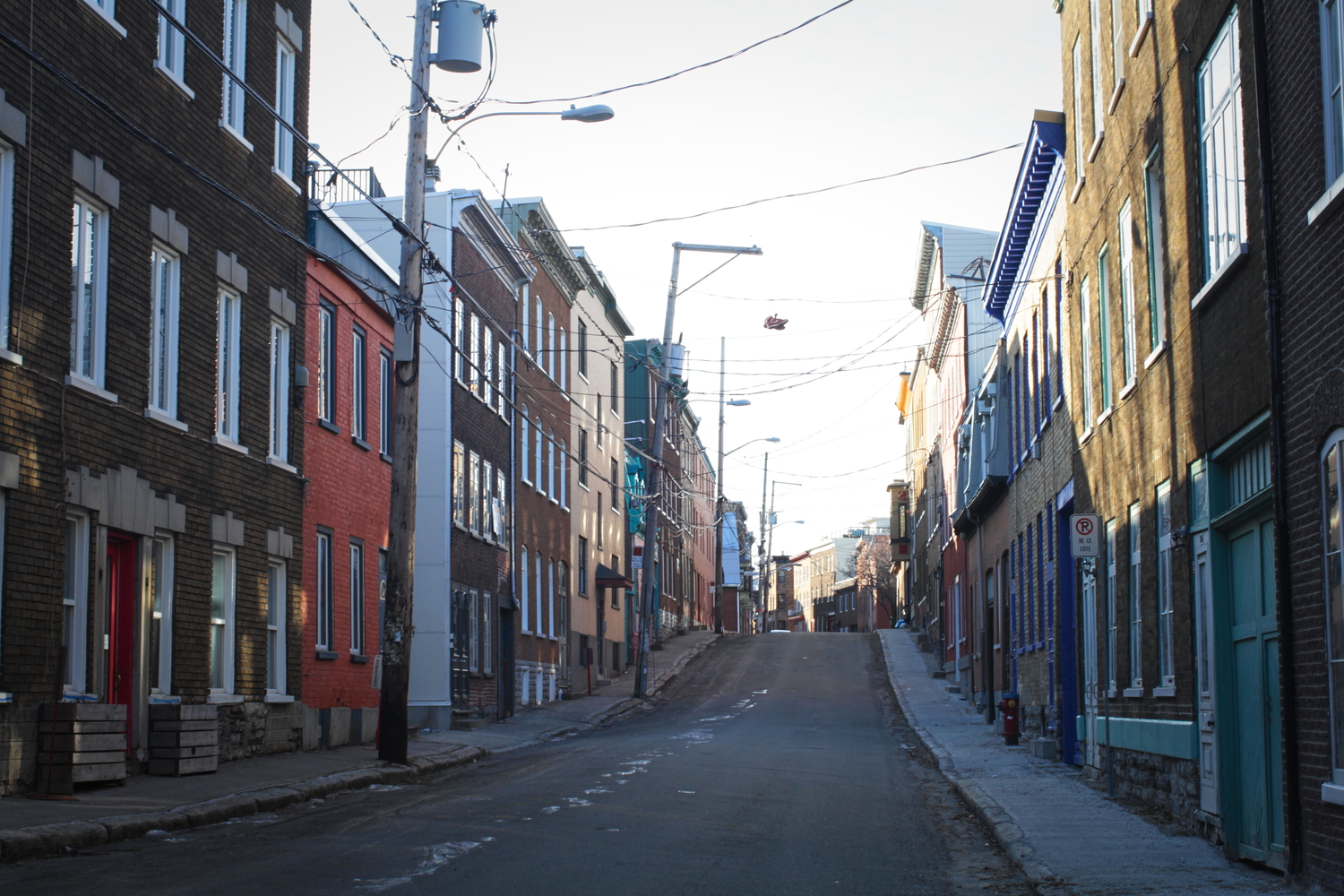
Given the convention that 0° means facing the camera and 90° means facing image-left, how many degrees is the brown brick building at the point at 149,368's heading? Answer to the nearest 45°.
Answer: approximately 315°

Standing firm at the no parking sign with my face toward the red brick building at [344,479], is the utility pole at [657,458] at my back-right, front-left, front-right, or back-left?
front-right

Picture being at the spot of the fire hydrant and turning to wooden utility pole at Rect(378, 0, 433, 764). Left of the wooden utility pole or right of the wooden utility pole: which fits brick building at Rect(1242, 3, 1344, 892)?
left

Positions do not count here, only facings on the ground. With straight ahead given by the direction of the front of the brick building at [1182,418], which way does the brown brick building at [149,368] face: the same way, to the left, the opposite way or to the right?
the opposite way

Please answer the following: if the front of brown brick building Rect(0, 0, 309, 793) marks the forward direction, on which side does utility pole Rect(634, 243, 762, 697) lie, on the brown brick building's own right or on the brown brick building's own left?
on the brown brick building's own left

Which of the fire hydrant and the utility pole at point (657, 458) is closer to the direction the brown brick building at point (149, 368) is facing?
the fire hydrant

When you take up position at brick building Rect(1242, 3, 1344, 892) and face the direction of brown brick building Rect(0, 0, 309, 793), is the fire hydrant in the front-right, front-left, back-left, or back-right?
front-right

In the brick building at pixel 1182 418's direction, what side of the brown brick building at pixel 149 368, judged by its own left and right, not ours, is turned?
front

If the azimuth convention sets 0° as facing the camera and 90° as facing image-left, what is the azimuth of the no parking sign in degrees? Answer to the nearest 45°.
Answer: approximately 0°

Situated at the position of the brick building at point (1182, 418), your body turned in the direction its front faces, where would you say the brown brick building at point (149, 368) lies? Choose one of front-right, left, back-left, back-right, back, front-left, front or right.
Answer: front

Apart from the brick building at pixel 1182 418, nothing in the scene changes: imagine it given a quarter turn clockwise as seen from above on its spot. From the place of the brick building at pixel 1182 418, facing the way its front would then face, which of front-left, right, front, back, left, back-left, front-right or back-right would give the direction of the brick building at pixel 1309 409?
back

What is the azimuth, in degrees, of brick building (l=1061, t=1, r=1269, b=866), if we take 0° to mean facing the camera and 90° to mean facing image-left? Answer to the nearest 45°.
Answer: approximately 90°

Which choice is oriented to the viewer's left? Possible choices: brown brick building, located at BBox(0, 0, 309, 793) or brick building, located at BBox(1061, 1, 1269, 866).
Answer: the brick building
